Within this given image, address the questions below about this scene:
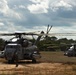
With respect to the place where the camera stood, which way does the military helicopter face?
facing the viewer and to the left of the viewer

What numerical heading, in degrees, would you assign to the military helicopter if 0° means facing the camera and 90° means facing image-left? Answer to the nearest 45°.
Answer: approximately 45°
